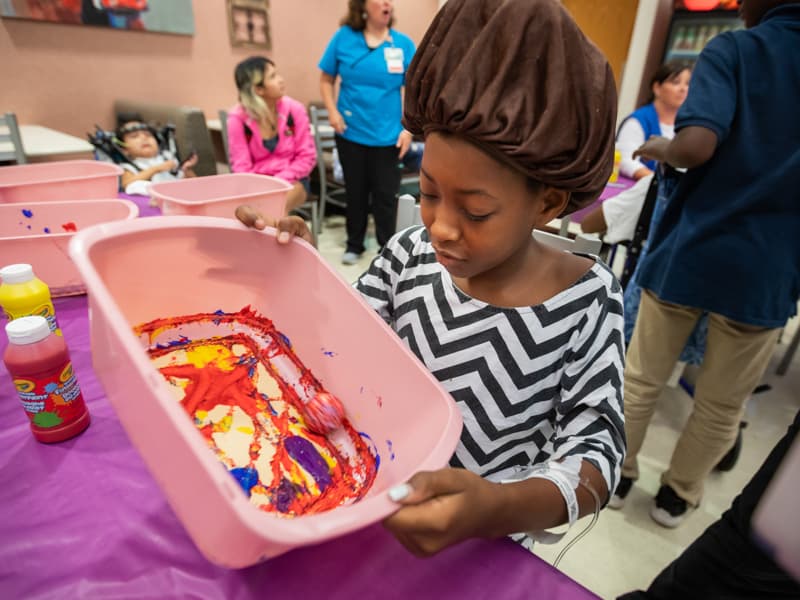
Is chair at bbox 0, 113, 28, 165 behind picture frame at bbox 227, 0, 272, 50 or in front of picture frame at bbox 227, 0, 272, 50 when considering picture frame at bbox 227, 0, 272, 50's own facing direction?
in front

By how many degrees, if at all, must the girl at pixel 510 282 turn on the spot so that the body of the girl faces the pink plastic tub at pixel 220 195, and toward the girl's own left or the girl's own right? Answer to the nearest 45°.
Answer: approximately 90° to the girl's own right

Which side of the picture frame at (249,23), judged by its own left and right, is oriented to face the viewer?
front

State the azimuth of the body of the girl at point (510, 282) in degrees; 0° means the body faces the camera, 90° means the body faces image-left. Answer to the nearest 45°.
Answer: approximately 45°

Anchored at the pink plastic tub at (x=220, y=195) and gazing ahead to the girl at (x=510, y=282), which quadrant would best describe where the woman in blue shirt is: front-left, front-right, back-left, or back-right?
back-left

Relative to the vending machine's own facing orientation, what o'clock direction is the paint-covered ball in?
The paint-covered ball is roughly at 12 o'clock from the vending machine.

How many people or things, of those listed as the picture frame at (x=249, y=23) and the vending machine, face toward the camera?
2

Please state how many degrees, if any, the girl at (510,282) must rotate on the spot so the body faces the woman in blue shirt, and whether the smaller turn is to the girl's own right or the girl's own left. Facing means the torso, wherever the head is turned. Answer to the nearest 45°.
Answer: approximately 135° to the girl's own right

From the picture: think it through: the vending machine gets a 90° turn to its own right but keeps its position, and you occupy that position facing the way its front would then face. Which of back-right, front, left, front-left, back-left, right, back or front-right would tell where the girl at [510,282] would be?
left

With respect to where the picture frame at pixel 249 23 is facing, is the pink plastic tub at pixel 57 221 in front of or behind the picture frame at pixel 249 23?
in front

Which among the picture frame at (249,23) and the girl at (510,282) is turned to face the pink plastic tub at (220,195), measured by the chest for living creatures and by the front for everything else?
the picture frame

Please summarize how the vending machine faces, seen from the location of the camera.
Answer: facing the viewer

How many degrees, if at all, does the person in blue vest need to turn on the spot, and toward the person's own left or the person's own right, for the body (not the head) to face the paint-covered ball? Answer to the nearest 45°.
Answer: approximately 45° to the person's own right

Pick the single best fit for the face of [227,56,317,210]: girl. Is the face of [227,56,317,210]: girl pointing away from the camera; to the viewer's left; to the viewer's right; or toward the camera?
to the viewer's right

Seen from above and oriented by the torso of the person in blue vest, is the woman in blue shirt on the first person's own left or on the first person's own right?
on the first person's own right
